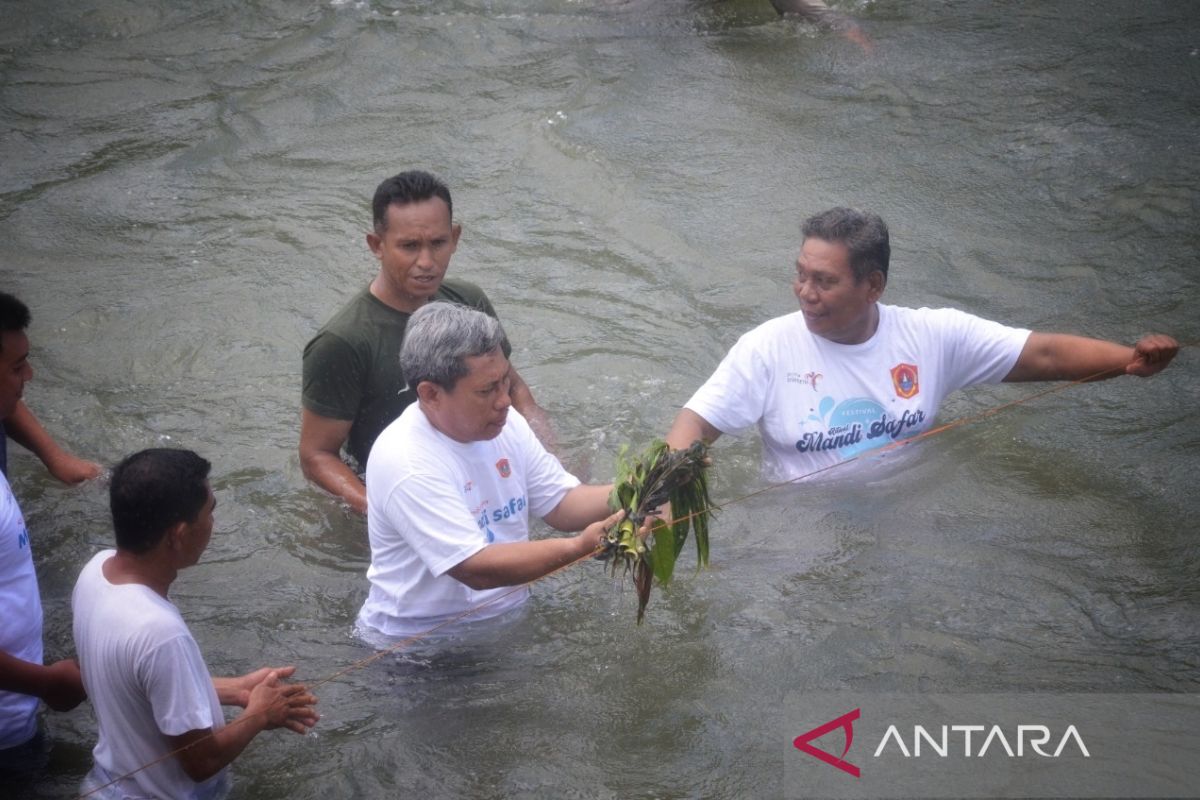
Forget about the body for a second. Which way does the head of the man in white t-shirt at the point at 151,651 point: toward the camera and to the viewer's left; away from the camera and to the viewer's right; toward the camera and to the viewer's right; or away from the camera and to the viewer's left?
away from the camera and to the viewer's right

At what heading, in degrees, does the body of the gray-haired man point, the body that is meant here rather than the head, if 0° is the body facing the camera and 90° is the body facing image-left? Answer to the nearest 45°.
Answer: approximately 315°

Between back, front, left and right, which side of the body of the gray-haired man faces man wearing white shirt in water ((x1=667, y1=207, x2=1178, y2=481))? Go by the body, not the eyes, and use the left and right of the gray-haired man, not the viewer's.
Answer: left

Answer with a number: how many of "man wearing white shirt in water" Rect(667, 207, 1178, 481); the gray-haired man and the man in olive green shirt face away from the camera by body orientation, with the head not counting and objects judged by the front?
0

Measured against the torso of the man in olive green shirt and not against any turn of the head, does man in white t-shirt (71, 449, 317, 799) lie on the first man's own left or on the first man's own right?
on the first man's own right

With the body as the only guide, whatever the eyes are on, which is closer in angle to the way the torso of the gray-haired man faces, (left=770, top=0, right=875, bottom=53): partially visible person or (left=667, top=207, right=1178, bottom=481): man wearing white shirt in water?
the man wearing white shirt in water

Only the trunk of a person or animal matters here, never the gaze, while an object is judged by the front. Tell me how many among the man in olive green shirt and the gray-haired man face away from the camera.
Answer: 0

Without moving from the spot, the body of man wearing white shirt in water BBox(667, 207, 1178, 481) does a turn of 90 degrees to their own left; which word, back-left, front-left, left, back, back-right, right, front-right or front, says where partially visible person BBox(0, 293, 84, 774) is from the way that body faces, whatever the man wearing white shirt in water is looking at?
back-right

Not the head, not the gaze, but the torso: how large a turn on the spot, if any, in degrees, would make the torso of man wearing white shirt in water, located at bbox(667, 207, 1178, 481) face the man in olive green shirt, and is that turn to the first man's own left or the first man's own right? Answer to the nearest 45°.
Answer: approximately 90° to the first man's own right

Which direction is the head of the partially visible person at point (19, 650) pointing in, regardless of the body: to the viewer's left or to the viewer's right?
to the viewer's right

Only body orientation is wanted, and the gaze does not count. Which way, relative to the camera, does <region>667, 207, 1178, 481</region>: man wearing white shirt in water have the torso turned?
toward the camera

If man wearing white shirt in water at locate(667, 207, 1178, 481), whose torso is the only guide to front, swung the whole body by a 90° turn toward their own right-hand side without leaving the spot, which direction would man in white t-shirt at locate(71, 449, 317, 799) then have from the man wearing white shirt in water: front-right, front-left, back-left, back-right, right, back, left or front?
front-left

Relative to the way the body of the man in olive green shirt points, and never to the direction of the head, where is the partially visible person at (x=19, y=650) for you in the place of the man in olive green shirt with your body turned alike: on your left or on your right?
on your right
